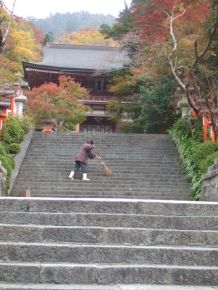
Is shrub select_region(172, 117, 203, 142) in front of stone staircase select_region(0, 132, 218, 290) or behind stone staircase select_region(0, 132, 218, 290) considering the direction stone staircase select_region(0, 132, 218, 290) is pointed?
behind

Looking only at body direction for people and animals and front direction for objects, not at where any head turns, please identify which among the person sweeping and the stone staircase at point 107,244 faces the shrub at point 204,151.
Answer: the person sweeping

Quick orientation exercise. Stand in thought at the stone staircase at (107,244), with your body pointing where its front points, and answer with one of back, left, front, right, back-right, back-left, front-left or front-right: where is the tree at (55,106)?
back

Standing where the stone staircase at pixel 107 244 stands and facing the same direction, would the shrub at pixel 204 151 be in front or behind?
behind

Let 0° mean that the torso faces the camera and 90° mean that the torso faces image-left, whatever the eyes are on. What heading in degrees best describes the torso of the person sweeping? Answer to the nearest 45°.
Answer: approximately 270°

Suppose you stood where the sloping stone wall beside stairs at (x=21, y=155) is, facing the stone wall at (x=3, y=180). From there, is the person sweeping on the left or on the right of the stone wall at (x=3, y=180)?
left

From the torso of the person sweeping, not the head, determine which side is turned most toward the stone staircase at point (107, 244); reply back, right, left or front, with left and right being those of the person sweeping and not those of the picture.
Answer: right

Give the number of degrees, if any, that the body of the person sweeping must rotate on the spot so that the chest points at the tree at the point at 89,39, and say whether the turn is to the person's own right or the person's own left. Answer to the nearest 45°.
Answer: approximately 90° to the person's own left

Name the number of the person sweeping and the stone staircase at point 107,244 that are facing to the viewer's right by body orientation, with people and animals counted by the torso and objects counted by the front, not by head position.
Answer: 1

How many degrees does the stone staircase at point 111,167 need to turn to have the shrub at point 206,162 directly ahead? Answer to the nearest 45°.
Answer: approximately 45° to its left

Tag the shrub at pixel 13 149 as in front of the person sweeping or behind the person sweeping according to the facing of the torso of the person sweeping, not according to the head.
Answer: behind
